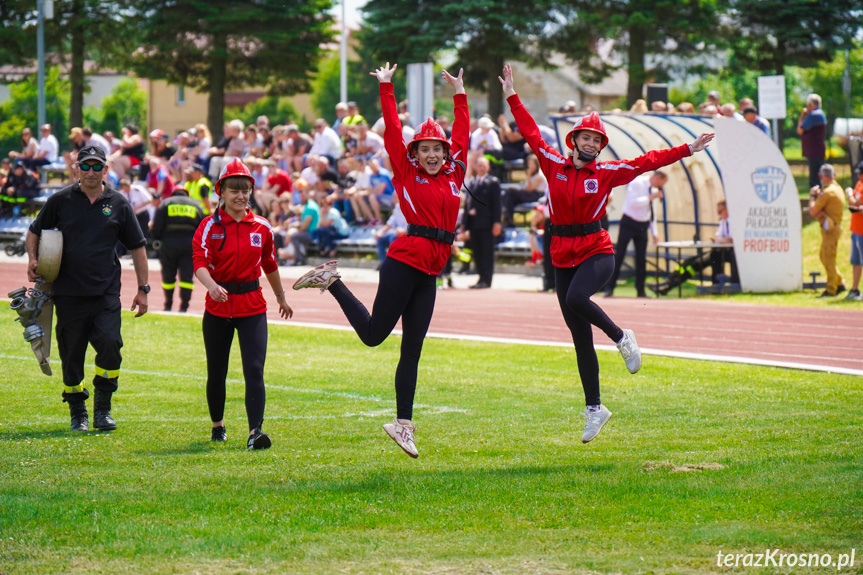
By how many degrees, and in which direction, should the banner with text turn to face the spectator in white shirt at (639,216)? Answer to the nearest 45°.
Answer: approximately 45° to its right

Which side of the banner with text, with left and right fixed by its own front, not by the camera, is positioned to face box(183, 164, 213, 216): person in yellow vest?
right

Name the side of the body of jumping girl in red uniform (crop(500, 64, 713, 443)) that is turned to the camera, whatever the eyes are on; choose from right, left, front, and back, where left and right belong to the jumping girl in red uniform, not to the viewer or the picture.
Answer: front

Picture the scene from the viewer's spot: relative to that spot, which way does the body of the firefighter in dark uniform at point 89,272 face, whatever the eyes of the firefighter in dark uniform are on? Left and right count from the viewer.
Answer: facing the viewer

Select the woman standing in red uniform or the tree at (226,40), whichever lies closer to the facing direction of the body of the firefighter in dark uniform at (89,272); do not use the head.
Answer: the woman standing in red uniform

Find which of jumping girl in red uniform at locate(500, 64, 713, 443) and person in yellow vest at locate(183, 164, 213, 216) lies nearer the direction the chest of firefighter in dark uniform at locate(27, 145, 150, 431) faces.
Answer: the jumping girl in red uniform

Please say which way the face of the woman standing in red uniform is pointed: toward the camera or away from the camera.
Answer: toward the camera

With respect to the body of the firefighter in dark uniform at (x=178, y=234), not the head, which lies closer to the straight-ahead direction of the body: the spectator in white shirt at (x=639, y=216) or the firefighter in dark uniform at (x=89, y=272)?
the spectator in white shirt

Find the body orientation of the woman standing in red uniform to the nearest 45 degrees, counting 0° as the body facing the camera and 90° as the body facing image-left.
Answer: approximately 0°

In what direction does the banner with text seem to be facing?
toward the camera

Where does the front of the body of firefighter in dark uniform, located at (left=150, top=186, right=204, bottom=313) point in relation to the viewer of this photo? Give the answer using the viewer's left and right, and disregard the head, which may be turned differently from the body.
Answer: facing away from the viewer
